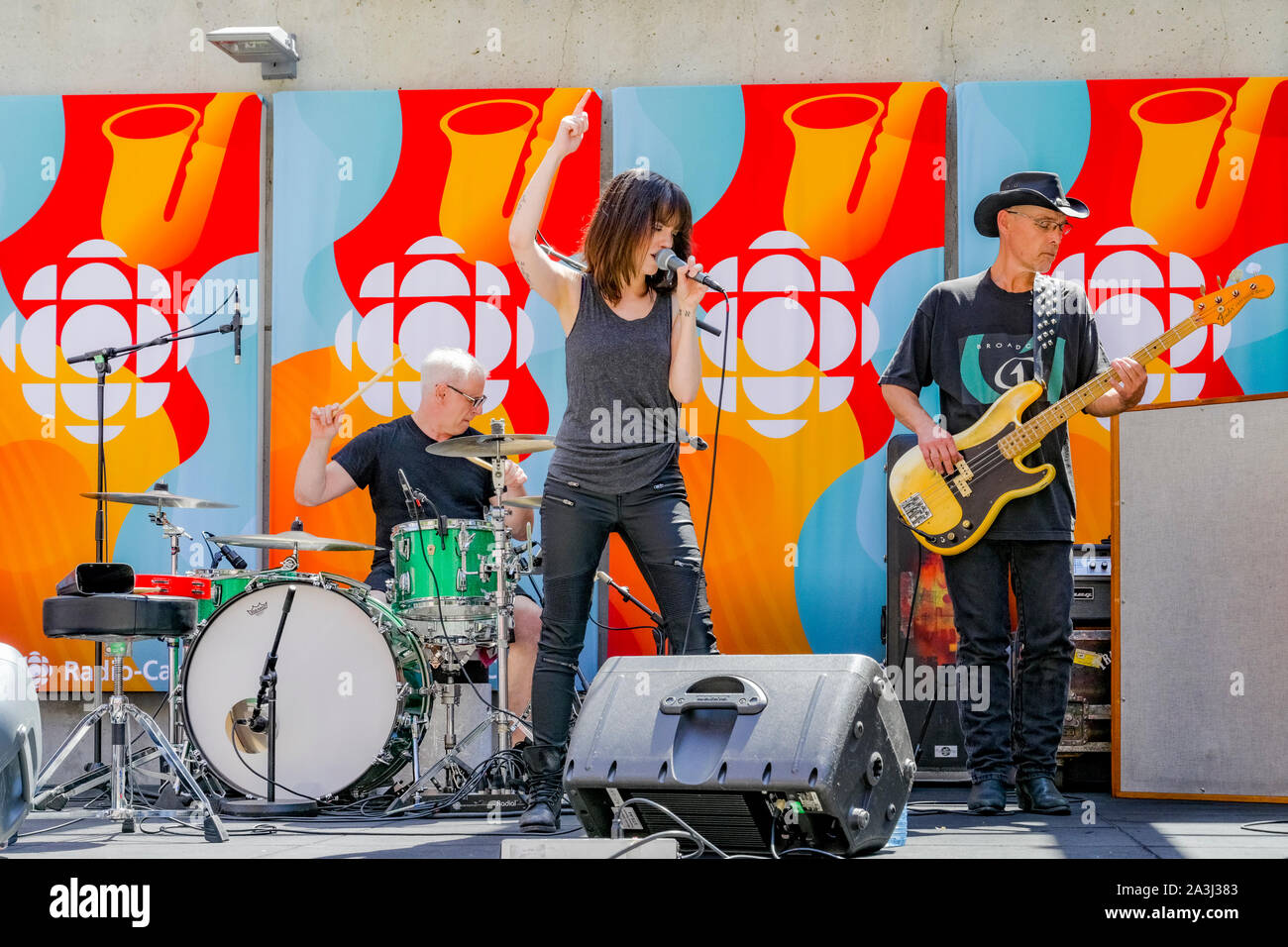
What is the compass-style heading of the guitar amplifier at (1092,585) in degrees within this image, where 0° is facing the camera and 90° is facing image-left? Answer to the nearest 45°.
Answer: approximately 0°

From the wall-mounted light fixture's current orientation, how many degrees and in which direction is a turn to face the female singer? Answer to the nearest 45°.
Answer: approximately 45° to its left

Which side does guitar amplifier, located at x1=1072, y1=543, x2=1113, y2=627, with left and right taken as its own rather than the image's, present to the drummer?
right

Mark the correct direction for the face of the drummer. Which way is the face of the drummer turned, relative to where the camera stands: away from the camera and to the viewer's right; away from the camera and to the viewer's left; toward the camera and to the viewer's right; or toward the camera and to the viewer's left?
toward the camera and to the viewer's right

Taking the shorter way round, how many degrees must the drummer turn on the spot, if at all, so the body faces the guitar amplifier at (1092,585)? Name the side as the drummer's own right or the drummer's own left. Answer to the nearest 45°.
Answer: approximately 45° to the drummer's own left
